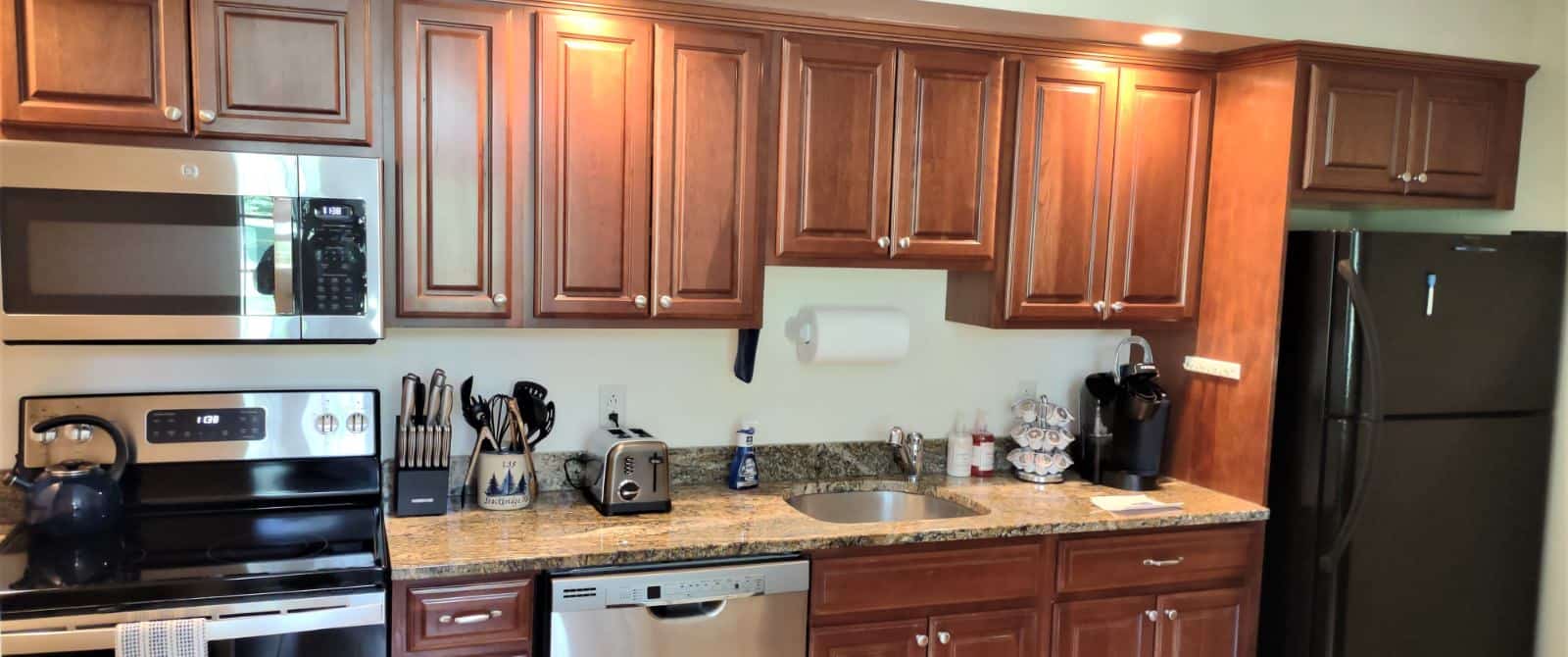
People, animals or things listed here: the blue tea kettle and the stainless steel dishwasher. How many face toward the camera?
1

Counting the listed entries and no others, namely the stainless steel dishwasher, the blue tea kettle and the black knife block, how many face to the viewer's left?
1

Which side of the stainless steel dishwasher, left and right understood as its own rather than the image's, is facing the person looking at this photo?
front

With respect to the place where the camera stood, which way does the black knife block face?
facing the viewer

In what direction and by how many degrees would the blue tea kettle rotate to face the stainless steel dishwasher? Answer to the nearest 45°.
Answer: approximately 135° to its left

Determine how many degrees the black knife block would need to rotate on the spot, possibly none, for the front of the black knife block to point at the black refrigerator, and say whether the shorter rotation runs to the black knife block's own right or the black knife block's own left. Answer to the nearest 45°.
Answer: approximately 90° to the black knife block's own left

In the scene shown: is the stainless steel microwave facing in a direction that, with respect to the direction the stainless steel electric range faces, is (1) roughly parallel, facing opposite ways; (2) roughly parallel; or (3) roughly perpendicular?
roughly parallel

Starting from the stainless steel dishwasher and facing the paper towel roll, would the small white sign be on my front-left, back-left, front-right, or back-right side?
front-right

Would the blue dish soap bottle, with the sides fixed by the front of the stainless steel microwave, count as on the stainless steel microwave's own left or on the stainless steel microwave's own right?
on the stainless steel microwave's own left

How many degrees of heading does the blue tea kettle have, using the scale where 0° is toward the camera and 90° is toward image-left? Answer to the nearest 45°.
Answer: approximately 90°

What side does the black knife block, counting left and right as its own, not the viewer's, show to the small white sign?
left

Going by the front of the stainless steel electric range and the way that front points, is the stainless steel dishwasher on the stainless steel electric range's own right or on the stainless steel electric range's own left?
on the stainless steel electric range's own left

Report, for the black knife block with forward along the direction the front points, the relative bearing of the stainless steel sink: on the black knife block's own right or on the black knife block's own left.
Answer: on the black knife block's own left

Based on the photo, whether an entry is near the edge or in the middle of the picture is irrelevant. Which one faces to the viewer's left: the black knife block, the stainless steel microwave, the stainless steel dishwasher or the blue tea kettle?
the blue tea kettle

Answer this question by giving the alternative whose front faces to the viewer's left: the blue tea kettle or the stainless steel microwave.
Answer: the blue tea kettle

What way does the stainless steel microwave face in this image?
toward the camera
